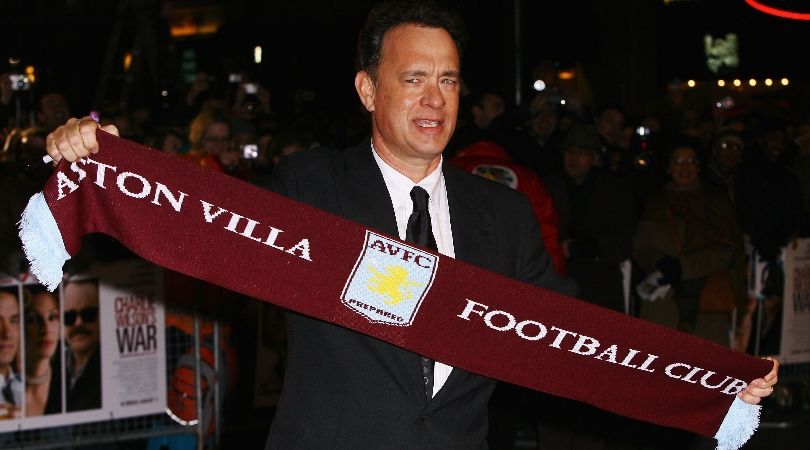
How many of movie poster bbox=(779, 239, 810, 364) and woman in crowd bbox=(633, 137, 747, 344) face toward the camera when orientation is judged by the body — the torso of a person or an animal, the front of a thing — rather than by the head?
2

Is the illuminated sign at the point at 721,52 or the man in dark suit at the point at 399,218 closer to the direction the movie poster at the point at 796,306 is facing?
the man in dark suit

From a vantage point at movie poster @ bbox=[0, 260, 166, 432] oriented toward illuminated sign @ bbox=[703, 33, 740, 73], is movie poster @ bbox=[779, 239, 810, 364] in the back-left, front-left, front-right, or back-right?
front-right

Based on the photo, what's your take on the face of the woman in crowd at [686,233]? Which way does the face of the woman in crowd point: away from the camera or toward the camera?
toward the camera

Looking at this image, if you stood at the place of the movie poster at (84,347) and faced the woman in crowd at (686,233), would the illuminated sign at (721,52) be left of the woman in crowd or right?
left

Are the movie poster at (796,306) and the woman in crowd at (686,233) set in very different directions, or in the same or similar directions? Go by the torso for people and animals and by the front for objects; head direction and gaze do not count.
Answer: same or similar directions

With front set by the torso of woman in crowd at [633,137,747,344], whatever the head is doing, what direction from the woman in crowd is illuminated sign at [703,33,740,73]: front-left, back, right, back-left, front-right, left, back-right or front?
back

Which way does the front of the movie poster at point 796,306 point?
toward the camera

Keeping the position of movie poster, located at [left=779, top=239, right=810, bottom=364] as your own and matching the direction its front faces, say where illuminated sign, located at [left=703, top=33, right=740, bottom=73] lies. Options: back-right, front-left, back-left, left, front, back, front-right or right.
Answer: back

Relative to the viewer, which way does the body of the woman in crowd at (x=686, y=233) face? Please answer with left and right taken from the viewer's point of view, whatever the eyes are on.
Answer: facing the viewer

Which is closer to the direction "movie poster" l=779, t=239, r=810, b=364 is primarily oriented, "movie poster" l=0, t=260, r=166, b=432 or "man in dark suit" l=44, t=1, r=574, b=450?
the man in dark suit

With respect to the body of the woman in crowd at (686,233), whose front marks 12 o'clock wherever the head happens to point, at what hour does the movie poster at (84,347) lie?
The movie poster is roughly at 2 o'clock from the woman in crowd.
